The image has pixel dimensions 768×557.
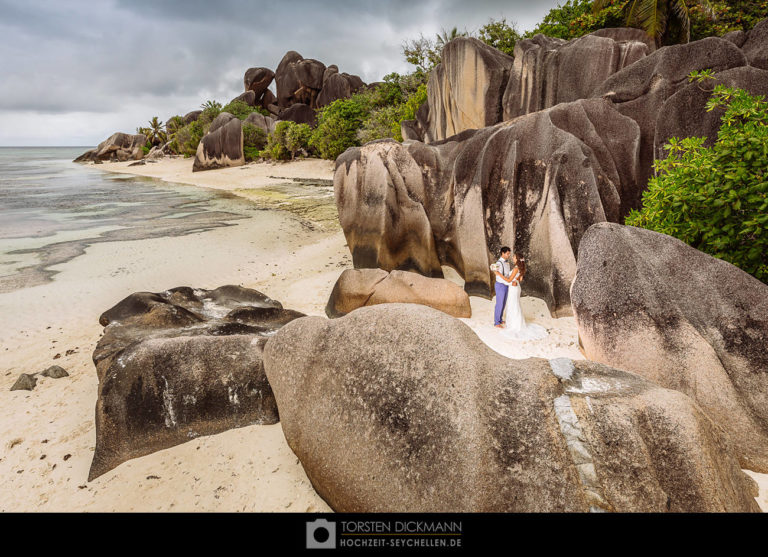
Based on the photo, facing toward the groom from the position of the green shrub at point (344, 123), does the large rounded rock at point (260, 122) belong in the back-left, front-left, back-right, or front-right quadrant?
back-right

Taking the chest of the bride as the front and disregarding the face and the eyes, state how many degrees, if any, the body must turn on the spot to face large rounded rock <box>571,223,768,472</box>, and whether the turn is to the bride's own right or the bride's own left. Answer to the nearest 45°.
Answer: approximately 135° to the bride's own left

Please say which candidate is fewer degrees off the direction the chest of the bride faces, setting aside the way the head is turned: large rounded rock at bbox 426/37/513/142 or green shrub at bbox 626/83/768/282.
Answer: the large rounded rock

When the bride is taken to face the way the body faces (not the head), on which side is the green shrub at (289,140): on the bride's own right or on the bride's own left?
on the bride's own right

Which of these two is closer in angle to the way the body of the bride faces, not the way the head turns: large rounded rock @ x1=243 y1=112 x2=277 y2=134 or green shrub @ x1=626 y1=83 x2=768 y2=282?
the large rounded rock

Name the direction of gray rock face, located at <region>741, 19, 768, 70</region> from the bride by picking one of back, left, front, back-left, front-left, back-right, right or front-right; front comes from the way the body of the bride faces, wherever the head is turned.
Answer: back-right

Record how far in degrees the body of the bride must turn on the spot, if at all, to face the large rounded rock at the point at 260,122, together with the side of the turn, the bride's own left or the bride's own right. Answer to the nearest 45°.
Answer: approximately 45° to the bride's own right

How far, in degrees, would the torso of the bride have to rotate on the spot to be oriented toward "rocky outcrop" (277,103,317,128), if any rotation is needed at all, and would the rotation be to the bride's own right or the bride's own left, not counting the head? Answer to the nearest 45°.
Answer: approximately 45° to the bride's own right

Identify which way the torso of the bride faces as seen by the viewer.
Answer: to the viewer's left

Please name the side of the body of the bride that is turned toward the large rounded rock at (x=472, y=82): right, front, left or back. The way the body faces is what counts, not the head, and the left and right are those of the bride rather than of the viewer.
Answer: right
